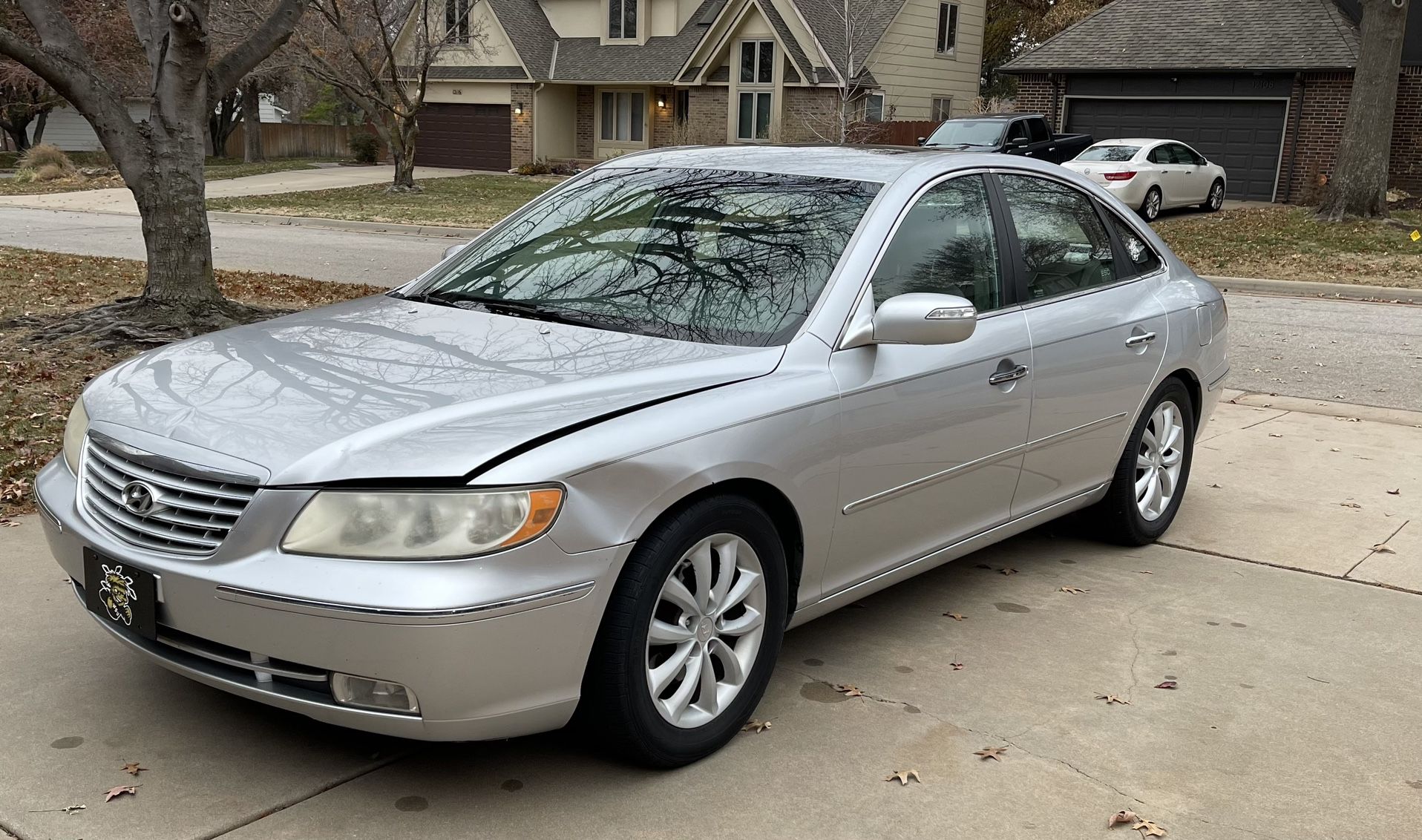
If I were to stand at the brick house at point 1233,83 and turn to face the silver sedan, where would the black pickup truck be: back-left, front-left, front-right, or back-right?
front-right

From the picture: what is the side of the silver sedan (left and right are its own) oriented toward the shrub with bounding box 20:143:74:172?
right

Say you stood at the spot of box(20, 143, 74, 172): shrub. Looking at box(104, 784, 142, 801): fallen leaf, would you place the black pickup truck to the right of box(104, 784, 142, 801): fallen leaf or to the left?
left

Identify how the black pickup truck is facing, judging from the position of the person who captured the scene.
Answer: facing the viewer and to the left of the viewer

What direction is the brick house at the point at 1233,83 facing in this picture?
toward the camera

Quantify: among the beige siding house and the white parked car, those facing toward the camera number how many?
1

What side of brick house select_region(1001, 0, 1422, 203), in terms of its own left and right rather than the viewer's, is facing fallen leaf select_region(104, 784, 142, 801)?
front

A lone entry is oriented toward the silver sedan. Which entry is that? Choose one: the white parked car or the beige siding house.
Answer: the beige siding house

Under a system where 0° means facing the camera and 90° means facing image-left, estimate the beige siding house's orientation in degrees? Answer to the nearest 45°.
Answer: approximately 0°

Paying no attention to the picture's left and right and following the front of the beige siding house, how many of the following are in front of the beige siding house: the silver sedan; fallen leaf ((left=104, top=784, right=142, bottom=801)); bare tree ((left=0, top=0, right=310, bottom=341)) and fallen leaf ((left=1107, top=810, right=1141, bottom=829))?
4

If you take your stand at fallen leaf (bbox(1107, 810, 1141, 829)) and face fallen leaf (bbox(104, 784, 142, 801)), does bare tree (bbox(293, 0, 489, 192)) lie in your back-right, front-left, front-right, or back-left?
front-right

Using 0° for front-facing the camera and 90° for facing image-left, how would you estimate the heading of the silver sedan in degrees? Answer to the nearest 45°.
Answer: approximately 45°

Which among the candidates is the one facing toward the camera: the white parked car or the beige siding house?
the beige siding house

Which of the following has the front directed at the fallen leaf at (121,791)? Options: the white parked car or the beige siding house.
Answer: the beige siding house

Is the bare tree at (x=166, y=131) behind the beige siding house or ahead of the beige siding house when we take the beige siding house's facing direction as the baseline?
ahead

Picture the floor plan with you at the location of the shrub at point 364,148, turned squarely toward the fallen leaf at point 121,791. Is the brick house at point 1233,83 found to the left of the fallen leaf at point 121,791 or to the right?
left

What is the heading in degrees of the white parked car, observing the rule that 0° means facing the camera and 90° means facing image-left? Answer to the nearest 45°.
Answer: approximately 225°

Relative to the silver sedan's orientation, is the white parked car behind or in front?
behind
